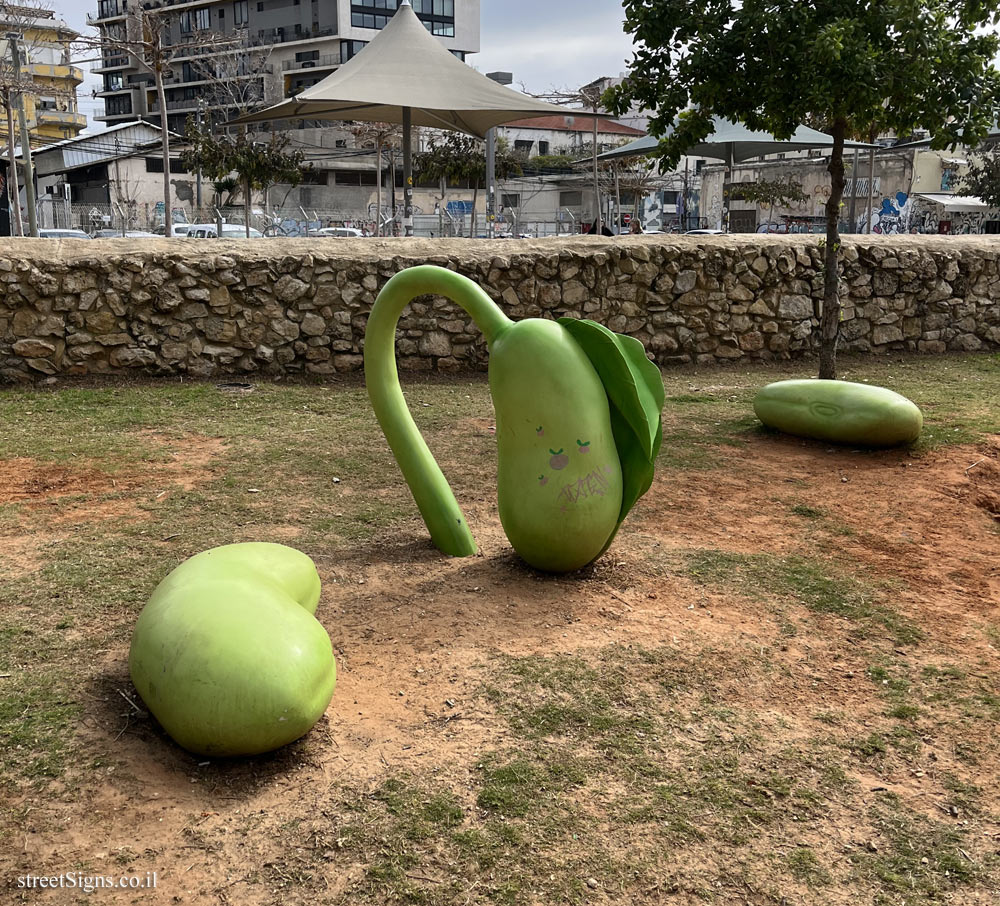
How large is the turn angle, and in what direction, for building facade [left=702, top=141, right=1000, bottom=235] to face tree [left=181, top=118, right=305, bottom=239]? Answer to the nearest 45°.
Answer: approximately 45° to its right

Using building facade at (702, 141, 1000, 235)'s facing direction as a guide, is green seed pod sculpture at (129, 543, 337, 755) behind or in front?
in front

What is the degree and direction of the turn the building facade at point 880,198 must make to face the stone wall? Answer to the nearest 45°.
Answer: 0° — it already faces it

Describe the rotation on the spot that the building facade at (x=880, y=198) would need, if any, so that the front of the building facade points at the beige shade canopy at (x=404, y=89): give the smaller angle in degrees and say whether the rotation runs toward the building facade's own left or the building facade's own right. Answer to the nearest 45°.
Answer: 0° — it already faces it

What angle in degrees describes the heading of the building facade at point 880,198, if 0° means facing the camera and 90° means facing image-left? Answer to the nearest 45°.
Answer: approximately 0°

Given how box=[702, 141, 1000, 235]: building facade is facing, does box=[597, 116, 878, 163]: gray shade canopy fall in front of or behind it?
in front

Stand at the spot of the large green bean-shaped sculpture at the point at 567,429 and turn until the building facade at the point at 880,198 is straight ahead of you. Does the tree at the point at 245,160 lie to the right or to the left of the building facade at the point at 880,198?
left

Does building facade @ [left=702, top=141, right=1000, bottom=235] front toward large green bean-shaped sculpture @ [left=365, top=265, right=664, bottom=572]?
yes
